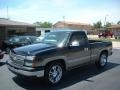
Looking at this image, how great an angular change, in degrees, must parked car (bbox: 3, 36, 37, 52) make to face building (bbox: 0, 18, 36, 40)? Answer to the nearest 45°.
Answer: approximately 135° to its right

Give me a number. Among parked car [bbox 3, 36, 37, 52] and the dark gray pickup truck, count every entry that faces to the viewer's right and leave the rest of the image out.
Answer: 0

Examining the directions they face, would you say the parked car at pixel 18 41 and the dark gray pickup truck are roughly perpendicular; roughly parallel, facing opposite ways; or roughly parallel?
roughly parallel

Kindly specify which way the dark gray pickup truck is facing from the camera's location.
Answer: facing the viewer and to the left of the viewer

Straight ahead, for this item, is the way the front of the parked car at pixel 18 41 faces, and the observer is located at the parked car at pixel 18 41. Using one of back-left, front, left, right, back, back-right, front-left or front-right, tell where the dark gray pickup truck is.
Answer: front-left

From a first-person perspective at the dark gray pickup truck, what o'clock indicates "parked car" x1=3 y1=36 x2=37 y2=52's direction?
The parked car is roughly at 4 o'clock from the dark gray pickup truck.
